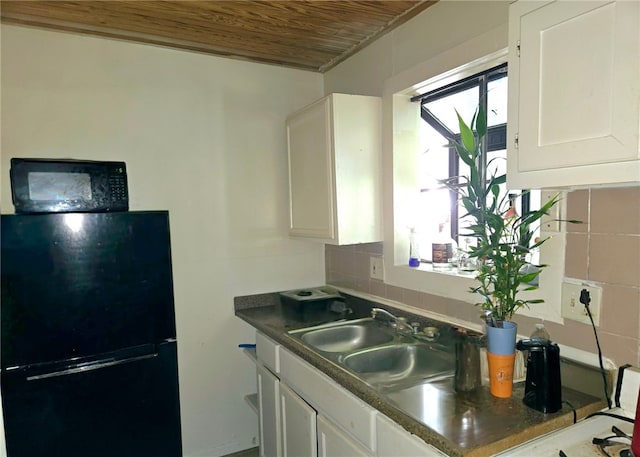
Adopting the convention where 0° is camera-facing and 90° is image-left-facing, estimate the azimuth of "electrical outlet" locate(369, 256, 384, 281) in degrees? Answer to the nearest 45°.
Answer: approximately 45°

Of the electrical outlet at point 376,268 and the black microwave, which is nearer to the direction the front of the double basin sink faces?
the black microwave

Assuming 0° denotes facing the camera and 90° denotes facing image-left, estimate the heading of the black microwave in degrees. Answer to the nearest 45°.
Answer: approximately 0°

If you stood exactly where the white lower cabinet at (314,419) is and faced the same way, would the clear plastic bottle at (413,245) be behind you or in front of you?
behind

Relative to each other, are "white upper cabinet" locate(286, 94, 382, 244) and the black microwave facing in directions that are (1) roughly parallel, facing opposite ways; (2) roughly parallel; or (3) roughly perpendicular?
roughly perpendicular
